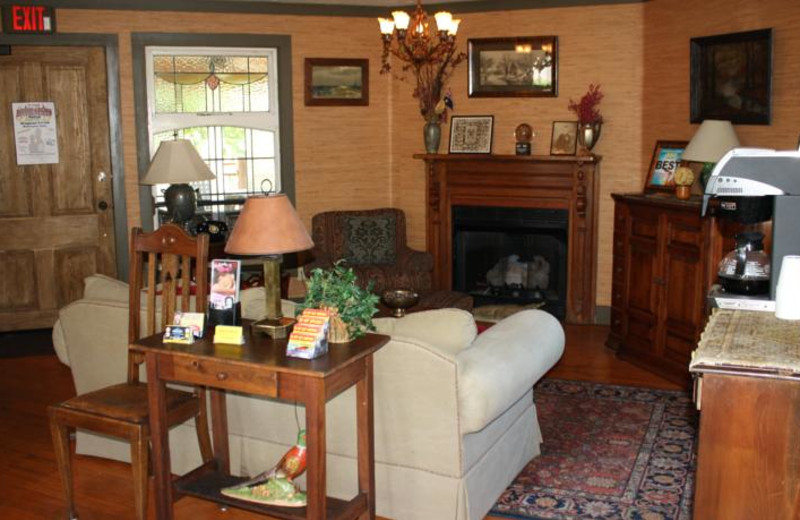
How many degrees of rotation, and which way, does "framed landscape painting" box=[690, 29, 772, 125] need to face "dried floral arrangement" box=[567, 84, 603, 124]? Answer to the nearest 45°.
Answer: approximately 90° to its right

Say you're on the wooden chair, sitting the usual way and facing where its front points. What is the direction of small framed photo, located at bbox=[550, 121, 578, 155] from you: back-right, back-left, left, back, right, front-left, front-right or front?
back

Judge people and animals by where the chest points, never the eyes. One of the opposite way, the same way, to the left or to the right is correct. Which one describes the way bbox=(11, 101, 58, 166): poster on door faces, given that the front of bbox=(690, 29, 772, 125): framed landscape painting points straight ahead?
to the left

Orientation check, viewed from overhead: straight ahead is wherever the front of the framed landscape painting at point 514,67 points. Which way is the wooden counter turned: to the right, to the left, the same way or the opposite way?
to the right

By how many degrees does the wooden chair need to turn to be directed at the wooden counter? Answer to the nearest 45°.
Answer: approximately 90° to its left

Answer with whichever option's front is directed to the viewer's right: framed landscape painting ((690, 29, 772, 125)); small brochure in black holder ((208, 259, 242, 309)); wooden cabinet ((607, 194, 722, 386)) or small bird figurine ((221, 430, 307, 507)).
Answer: the small bird figurine

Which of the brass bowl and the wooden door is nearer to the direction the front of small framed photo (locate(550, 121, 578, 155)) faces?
the brass bowl

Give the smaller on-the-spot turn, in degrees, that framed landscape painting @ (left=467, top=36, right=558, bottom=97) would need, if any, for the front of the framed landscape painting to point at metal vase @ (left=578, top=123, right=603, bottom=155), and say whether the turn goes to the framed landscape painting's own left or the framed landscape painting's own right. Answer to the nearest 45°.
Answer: approximately 45° to the framed landscape painting's own left

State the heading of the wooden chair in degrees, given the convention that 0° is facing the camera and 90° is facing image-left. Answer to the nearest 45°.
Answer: approximately 45°

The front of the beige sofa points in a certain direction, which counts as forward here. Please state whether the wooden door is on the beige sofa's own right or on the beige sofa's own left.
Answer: on the beige sofa's own left

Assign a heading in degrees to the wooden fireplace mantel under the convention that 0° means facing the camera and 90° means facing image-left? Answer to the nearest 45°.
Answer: approximately 0°

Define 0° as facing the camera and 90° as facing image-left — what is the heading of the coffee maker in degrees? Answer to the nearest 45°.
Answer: approximately 90°
